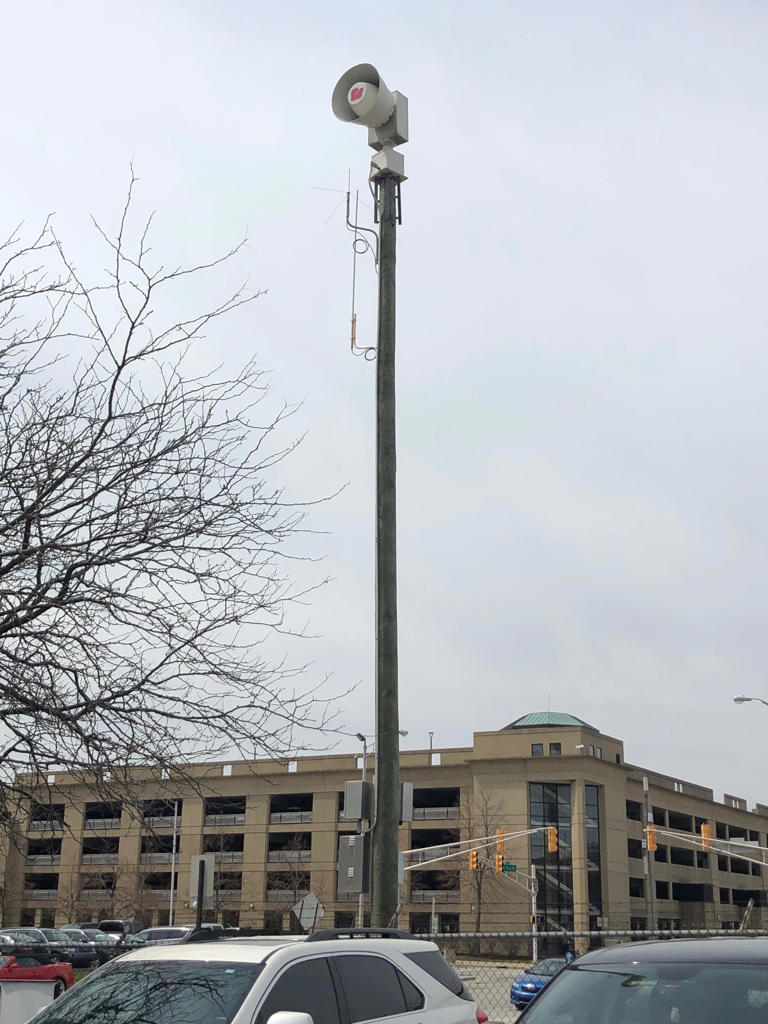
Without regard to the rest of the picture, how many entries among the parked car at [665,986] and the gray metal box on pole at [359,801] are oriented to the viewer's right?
0

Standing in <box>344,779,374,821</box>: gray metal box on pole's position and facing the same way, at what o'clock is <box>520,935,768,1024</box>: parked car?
The parked car is roughly at 10 o'clock from the gray metal box on pole.

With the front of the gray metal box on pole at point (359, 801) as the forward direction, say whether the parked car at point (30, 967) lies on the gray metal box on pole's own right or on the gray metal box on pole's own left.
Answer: on the gray metal box on pole's own right

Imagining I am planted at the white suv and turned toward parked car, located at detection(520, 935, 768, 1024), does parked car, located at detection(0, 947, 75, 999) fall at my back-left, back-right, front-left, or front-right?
back-left

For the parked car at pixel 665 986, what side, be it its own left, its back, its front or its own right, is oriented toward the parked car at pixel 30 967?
right

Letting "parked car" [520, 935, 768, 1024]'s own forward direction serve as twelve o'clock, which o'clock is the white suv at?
The white suv is roughly at 2 o'clock from the parked car.
